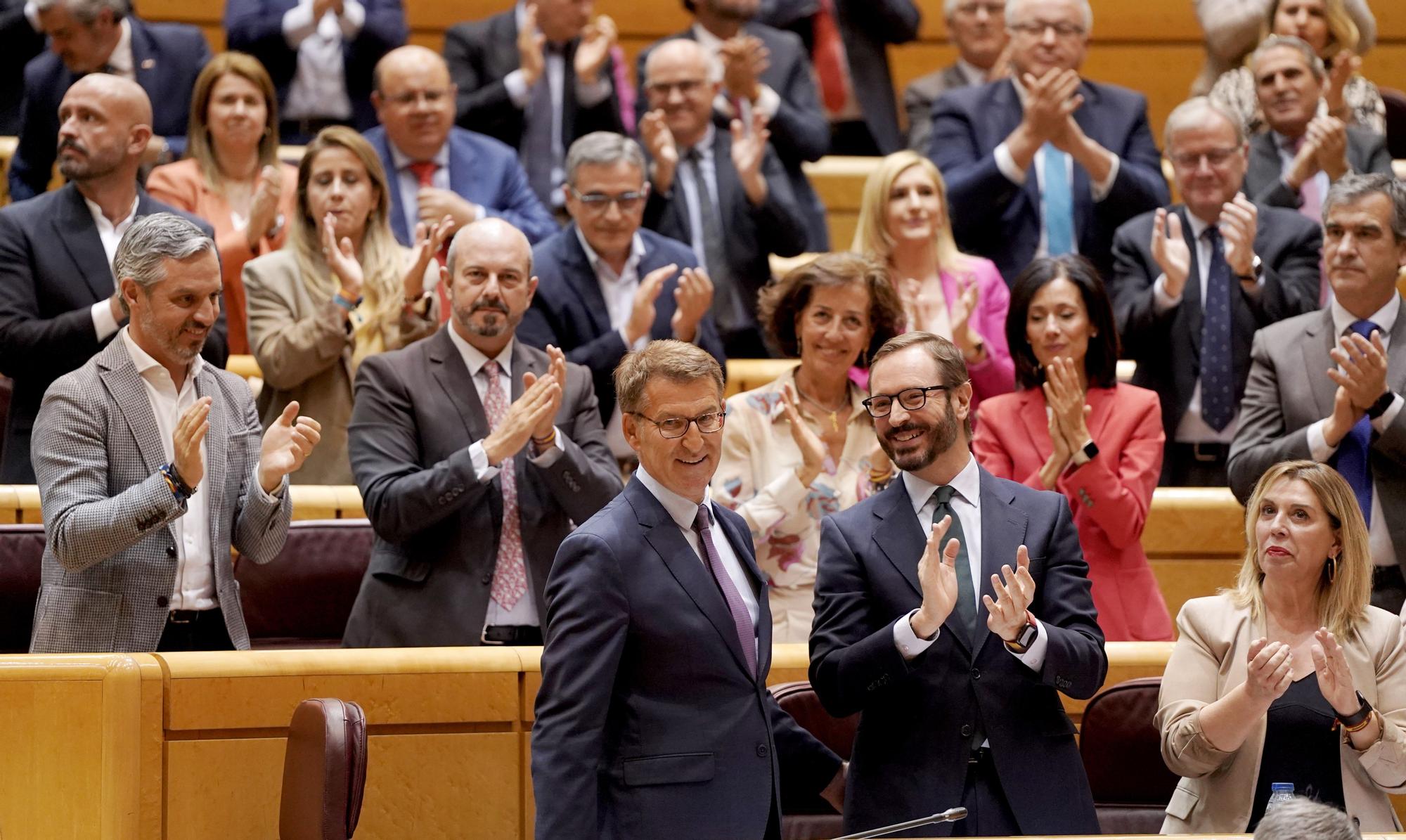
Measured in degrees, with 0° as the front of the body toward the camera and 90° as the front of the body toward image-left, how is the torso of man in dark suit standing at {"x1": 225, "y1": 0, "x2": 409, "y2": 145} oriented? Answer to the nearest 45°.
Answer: approximately 0°

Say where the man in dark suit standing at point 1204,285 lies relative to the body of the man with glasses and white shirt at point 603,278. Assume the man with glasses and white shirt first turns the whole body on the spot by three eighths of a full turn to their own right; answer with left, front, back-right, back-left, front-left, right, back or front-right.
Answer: back-right

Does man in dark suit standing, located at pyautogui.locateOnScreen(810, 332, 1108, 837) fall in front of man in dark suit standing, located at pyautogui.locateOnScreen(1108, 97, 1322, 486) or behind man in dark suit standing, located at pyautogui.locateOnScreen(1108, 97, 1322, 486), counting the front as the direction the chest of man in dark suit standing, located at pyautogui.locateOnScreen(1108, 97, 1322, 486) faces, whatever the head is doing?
in front

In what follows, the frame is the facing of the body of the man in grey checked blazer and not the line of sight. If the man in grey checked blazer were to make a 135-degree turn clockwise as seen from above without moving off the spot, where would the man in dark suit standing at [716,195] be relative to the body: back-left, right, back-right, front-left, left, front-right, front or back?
back-right

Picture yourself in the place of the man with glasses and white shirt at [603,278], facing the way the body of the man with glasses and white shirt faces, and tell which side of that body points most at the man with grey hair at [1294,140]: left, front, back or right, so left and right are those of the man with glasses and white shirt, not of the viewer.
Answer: left

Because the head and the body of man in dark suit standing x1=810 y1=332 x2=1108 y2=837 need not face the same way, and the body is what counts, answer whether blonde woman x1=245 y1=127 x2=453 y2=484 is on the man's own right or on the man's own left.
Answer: on the man's own right

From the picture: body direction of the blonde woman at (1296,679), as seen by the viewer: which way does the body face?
toward the camera

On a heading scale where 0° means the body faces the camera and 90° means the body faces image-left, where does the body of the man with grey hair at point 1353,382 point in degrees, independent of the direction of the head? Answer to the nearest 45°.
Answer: approximately 0°

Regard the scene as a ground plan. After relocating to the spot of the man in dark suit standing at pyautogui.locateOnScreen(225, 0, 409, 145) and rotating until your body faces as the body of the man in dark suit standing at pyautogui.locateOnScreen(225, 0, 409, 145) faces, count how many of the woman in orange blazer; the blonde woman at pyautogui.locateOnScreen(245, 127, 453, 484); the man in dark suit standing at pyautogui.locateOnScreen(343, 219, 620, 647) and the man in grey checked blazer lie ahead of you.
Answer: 4

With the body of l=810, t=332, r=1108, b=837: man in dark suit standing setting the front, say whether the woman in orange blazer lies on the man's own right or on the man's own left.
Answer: on the man's own right

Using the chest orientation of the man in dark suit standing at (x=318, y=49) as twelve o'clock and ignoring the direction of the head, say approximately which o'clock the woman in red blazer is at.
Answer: The woman in red blazer is roughly at 11 o'clock from the man in dark suit standing.

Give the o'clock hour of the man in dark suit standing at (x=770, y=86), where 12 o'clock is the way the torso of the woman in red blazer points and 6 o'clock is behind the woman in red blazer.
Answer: The man in dark suit standing is roughly at 5 o'clock from the woman in red blazer.

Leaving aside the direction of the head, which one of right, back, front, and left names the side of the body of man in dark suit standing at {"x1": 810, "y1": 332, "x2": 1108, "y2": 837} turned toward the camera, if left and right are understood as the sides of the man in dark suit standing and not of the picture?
front
